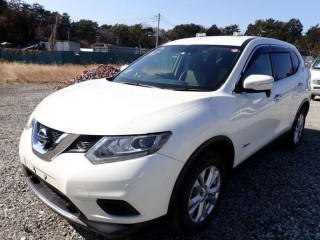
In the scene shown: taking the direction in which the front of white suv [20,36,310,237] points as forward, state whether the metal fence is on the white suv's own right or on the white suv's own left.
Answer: on the white suv's own right

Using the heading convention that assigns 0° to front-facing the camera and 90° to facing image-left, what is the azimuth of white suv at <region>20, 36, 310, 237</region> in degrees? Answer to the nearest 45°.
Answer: approximately 45°
